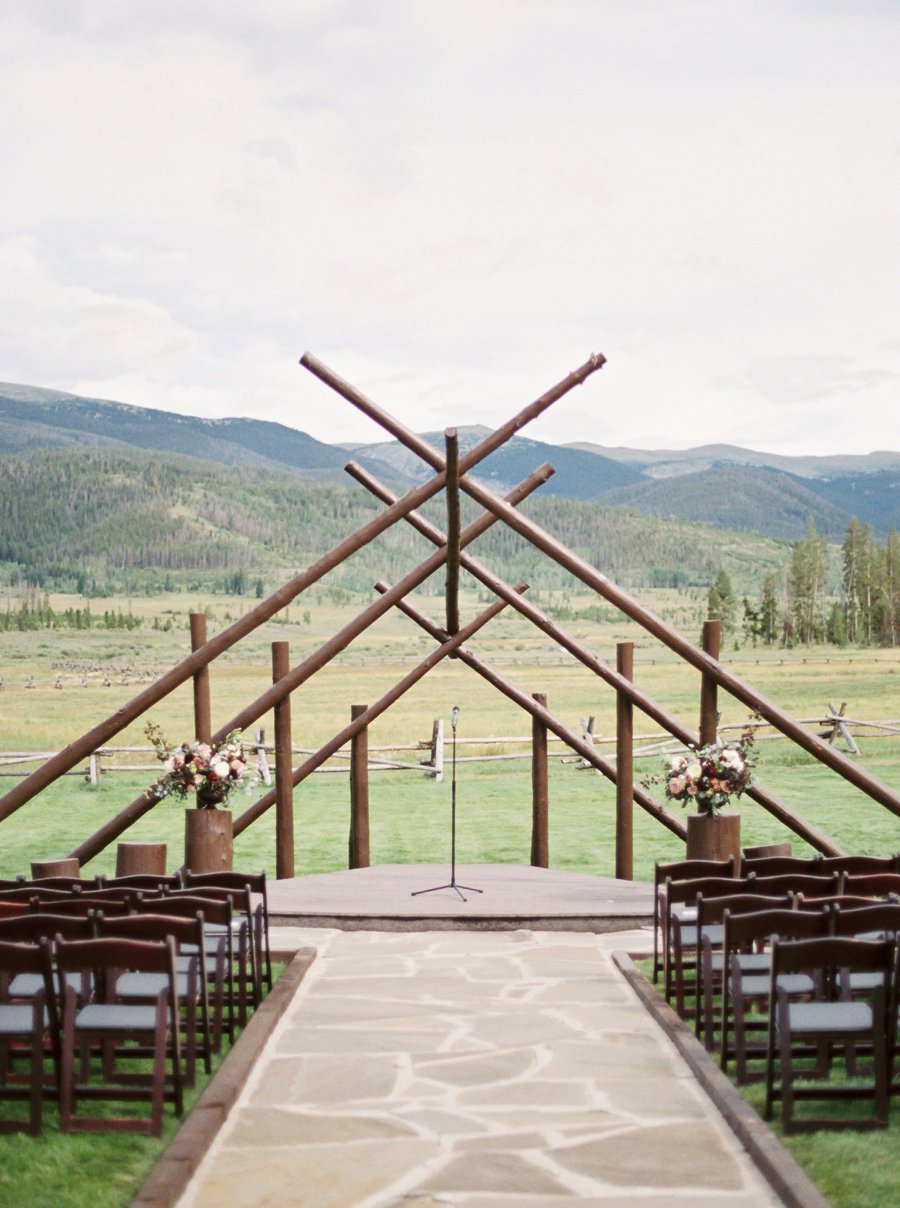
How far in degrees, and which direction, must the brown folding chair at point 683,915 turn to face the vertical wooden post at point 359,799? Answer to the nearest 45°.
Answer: approximately 45° to its left

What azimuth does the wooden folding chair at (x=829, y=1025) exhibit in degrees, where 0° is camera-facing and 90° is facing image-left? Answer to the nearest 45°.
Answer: approximately 180°

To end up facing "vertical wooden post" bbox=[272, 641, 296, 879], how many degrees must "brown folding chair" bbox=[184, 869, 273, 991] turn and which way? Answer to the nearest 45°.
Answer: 0° — it already faces it

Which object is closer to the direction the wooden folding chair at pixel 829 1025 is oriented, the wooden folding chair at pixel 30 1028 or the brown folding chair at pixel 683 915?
the brown folding chair

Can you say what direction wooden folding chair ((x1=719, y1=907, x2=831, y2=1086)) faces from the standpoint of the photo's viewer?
facing away from the viewer

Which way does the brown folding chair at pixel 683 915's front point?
away from the camera

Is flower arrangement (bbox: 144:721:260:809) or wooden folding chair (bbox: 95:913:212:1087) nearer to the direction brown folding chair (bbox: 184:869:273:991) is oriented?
the flower arrangement

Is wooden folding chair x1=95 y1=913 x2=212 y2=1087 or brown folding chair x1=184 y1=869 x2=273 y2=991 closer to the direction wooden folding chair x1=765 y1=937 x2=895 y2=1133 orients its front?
the brown folding chair

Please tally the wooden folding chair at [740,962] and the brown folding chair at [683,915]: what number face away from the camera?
2

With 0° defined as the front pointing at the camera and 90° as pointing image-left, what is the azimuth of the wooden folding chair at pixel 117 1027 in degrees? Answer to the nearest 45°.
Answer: approximately 180°

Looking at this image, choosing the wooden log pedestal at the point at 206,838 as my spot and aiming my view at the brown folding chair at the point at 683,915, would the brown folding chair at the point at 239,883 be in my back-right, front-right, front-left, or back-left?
front-right

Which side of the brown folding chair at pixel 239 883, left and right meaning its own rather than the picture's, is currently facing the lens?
back

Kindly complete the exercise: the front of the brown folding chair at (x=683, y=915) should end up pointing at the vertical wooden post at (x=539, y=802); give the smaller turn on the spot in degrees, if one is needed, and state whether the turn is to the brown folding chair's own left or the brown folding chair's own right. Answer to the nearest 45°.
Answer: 0° — it already faces it

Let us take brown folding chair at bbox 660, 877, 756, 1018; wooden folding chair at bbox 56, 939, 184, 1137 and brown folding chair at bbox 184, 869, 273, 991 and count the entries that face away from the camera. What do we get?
3

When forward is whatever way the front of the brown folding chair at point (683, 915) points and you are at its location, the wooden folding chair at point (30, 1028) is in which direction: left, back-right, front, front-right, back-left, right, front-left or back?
back-left
